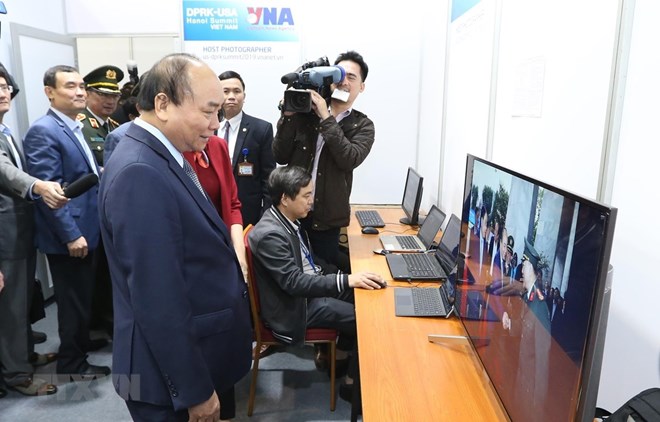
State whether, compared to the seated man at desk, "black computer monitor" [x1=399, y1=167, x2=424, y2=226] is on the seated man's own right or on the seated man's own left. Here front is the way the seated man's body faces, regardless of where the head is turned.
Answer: on the seated man's own left

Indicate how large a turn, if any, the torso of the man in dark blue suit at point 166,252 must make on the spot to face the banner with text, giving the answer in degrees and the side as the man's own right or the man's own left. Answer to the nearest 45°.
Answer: approximately 90° to the man's own left

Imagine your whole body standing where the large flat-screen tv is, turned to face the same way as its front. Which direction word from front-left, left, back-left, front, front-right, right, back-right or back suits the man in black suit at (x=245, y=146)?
right

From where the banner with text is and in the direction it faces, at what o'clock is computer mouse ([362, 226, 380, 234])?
The computer mouse is roughly at 11 o'clock from the banner with text.

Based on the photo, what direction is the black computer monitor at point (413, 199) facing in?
to the viewer's left

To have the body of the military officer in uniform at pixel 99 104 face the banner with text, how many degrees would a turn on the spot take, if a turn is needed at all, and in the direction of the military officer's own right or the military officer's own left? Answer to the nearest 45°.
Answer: approximately 90° to the military officer's own left

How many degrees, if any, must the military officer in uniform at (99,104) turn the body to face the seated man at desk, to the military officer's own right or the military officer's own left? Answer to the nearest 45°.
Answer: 0° — they already face them

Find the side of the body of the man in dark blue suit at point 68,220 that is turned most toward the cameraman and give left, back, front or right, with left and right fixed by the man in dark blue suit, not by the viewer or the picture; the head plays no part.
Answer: front

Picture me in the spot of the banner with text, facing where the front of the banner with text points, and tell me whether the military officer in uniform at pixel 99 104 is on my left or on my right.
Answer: on my right

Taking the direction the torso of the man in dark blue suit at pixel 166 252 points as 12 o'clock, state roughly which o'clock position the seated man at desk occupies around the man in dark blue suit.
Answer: The seated man at desk is roughly at 10 o'clock from the man in dark blue suit.

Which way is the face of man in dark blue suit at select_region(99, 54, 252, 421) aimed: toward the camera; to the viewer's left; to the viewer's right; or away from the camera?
to the viewer's right

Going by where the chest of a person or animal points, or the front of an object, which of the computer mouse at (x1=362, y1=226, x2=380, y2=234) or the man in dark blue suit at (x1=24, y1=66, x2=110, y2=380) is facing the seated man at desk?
the man in dark blue suit

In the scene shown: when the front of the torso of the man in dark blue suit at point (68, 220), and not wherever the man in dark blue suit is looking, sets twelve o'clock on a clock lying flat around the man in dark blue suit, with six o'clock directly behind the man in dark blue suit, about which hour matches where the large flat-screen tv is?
The large flat-screen tv is roughly at 1 o'clock from the man in dark blue suit.

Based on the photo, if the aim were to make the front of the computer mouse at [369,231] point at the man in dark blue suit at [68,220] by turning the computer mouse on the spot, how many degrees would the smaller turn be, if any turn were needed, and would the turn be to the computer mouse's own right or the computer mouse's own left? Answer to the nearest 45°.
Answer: approximately 180°

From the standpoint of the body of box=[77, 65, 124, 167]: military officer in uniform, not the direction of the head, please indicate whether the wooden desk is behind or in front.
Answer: in front

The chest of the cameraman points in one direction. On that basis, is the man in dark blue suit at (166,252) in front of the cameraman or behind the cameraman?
in front
